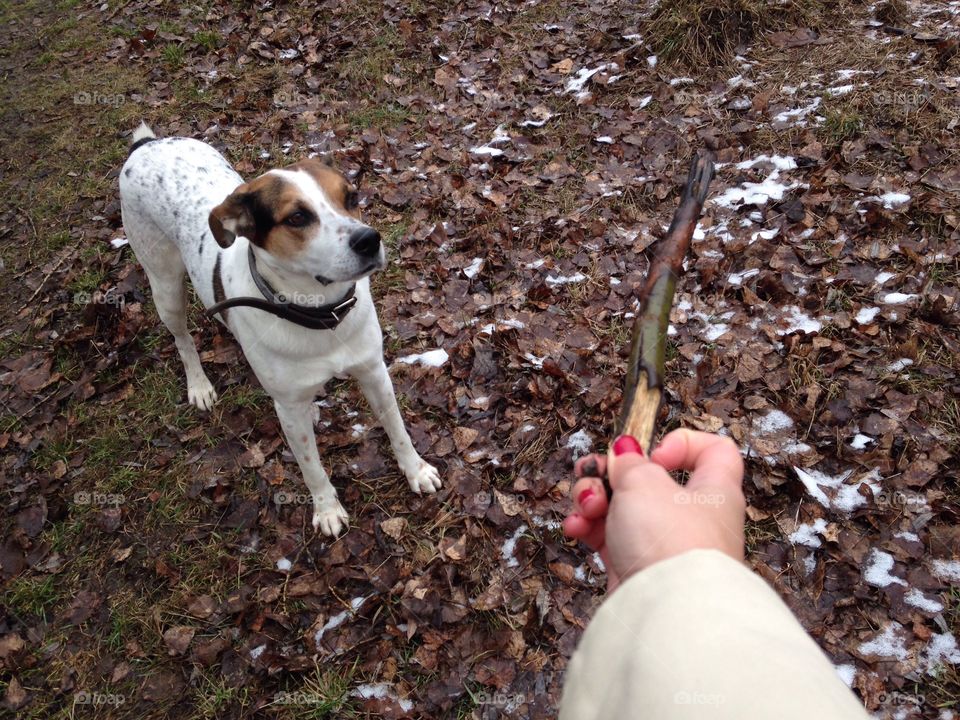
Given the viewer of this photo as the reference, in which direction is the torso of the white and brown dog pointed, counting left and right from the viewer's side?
facing the viewer and to the right of the viewer
